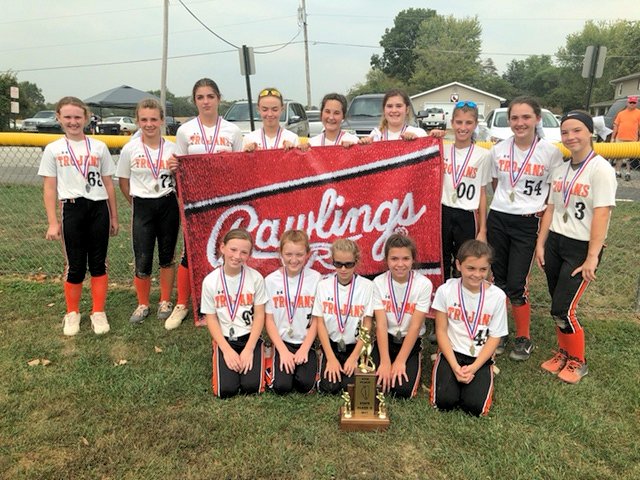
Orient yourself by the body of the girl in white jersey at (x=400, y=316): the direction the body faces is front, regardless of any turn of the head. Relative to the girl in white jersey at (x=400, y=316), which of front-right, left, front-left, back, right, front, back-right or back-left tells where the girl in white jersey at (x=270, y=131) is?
back-right

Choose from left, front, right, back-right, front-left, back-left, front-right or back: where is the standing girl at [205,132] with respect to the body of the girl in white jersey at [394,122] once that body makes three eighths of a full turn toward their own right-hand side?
front-left

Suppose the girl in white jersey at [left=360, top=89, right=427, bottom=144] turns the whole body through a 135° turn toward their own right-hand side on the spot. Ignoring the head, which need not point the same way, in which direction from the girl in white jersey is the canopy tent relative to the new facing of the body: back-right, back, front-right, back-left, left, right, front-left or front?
front

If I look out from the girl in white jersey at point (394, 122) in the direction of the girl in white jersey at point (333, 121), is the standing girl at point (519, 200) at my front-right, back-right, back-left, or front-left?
back-left

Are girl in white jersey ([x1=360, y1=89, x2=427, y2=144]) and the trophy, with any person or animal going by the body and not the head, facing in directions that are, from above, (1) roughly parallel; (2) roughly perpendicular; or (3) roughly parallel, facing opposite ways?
roughly parallel

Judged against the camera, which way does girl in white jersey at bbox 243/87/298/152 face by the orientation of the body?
toward the camera

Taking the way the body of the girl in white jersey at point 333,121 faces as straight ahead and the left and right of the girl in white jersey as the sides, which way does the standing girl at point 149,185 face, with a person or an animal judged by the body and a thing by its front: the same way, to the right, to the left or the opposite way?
the same way

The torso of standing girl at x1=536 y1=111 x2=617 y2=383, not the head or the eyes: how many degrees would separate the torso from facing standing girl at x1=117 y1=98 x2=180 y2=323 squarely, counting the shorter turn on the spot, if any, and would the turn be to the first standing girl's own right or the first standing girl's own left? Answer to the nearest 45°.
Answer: approximately 45° to the first standing girl's own right

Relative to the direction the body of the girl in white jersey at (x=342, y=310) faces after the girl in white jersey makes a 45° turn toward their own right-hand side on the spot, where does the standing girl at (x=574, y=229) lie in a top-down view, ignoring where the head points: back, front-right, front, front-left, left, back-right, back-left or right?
back-left

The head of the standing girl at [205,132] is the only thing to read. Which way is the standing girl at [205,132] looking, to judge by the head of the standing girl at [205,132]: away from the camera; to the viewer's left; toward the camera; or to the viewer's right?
toward the camera

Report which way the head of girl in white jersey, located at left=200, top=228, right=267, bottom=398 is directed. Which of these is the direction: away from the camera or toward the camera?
toward the camera

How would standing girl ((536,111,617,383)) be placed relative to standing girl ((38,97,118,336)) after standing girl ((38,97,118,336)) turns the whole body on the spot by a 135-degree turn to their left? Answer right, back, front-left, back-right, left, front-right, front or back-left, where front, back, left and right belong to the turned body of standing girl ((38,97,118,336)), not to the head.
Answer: right

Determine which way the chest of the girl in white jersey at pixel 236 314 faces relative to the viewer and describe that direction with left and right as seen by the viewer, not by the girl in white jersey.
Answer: facing the viewer

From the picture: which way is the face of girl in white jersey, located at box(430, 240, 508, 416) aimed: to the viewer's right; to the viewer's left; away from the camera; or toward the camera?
toward the camera

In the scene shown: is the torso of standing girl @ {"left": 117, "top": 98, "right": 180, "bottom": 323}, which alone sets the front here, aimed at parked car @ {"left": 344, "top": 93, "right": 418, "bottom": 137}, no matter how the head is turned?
no

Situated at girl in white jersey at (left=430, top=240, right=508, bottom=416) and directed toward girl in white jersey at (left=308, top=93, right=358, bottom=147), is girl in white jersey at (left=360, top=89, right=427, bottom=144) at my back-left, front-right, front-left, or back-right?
front-right

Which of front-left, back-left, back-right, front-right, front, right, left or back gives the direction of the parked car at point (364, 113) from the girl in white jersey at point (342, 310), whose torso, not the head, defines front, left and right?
back

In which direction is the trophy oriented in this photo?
toward the camera
